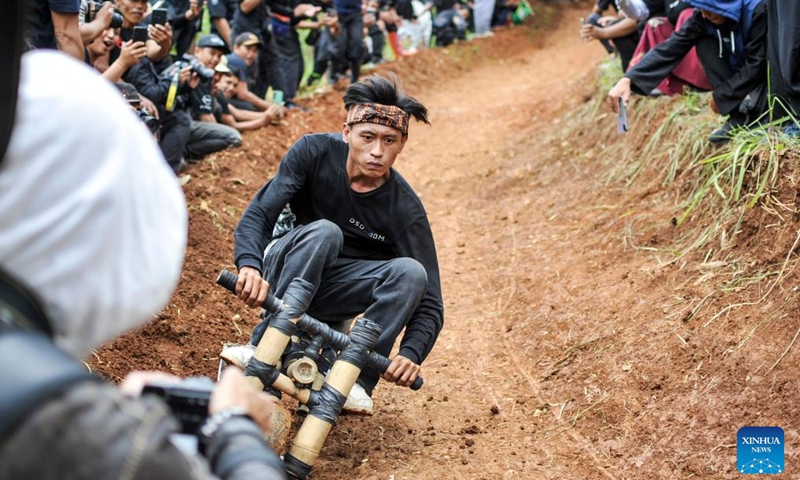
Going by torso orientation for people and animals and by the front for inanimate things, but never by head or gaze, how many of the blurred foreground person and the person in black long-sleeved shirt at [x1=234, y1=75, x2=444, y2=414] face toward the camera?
1

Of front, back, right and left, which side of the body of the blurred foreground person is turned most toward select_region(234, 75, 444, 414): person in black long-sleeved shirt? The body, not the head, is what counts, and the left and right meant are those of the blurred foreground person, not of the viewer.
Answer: front

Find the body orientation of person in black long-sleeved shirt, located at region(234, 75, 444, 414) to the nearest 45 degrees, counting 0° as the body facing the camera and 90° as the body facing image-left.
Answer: approximately 0°

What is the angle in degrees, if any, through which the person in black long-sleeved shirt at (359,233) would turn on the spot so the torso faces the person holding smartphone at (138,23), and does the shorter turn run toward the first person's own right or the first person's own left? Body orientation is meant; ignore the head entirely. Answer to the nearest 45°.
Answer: approximately 135° to the first person's own right

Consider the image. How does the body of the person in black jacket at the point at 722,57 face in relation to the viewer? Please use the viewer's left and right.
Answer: facing the viewer and to the left of the viewer

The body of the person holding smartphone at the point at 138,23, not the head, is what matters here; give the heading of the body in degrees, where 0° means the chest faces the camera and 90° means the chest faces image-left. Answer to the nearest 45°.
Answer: approximately 315°

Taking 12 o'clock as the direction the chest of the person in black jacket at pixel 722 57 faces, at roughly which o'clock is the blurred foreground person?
The blurred foreground person is roughly at 11 o'clock from the person in black jacket.

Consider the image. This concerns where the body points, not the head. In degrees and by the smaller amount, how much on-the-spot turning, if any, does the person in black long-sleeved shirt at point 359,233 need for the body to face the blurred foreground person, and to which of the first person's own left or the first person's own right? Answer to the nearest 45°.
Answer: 0° — they already face them

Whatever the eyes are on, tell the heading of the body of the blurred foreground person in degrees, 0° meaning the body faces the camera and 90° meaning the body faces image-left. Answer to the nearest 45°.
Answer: approximately 225°

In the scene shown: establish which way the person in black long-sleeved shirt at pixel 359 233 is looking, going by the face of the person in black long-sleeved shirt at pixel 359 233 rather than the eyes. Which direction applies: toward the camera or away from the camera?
toward the camera

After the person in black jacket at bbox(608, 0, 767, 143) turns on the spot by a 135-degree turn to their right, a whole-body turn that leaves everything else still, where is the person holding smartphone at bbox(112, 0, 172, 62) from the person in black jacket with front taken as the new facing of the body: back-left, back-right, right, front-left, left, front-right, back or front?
left

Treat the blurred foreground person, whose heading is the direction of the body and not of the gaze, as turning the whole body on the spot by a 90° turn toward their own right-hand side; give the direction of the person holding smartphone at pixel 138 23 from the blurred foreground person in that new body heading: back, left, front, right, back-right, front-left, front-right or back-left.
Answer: back-left

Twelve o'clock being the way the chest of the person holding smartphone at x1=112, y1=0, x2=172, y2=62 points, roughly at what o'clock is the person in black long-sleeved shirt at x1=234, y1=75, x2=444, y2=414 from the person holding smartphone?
The person in black long-sleeved shirt is roughly at 1 o'clock from the person holding smartphone.
